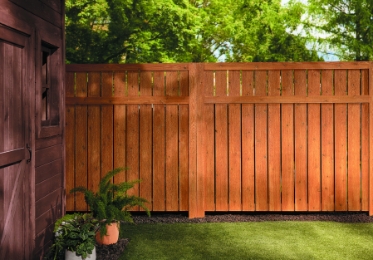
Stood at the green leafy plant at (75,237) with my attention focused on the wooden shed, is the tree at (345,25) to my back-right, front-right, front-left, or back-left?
back-right

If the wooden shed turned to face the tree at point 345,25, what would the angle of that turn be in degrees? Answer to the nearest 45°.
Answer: approximately 90° to its left

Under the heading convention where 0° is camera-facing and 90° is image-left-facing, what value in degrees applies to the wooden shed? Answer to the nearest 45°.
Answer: approximately 315°

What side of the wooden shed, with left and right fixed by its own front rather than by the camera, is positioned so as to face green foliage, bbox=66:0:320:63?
left

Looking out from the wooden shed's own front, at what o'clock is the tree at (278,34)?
The tree is roughly at 9 o'clock from the wooden shed.
